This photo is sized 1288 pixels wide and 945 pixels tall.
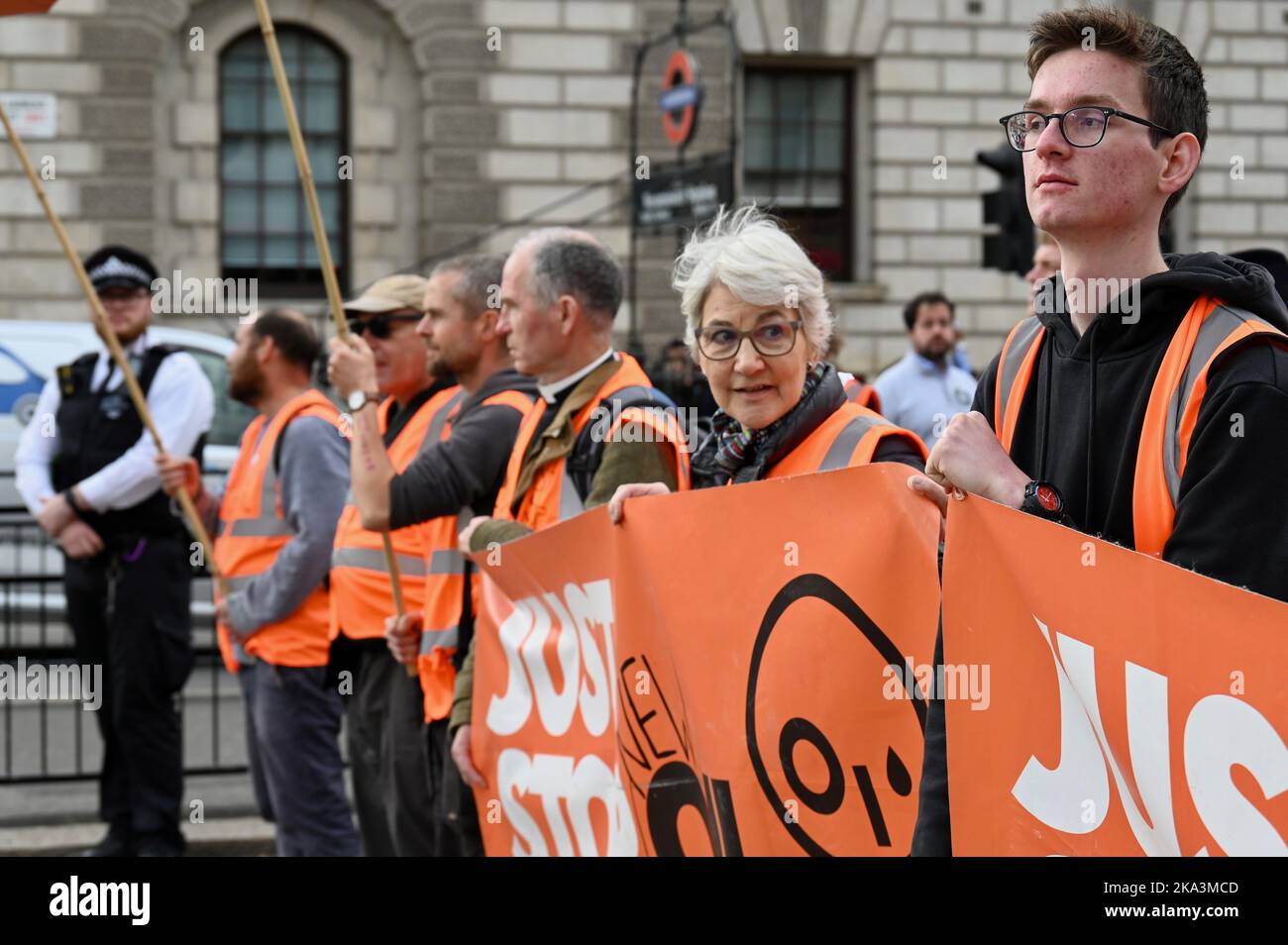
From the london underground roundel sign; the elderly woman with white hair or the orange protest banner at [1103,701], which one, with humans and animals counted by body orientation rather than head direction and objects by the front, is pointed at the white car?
the london underground roundel sign

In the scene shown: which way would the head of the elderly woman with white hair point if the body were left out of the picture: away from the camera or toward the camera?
toward the camera

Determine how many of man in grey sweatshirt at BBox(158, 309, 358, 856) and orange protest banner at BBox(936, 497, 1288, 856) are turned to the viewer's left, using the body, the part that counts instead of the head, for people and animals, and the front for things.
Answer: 1

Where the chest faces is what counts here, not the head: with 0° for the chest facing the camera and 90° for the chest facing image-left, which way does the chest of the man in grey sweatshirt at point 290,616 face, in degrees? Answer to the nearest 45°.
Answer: approximately 90°

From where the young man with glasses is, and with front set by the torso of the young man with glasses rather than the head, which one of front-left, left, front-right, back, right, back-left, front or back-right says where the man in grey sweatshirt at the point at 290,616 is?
right

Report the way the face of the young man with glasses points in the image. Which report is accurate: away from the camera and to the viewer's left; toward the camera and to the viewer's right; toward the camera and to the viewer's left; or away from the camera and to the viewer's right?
toward the camera and to the viewer's left

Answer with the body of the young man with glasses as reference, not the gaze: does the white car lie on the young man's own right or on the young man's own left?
on the young man's own right

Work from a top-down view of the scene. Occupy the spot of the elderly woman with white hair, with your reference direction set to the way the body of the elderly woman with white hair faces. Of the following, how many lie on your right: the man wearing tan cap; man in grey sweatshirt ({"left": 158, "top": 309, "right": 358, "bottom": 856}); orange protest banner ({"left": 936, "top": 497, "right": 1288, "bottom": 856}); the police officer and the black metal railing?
4

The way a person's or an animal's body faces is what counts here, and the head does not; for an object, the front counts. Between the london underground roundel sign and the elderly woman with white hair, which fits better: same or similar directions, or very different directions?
same or similar directions

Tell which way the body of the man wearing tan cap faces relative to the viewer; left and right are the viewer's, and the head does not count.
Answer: facing the viewer and to the left of the viewer

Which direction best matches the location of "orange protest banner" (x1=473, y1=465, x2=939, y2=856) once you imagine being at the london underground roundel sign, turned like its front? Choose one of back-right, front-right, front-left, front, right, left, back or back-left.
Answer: front-left

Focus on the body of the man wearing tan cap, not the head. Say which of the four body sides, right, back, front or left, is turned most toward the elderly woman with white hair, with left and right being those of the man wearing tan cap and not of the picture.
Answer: left

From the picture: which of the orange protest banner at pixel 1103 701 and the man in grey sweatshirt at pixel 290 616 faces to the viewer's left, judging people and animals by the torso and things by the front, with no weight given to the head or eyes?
the man in grey sweatshirt

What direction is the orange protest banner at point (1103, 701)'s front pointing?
toward the camera
